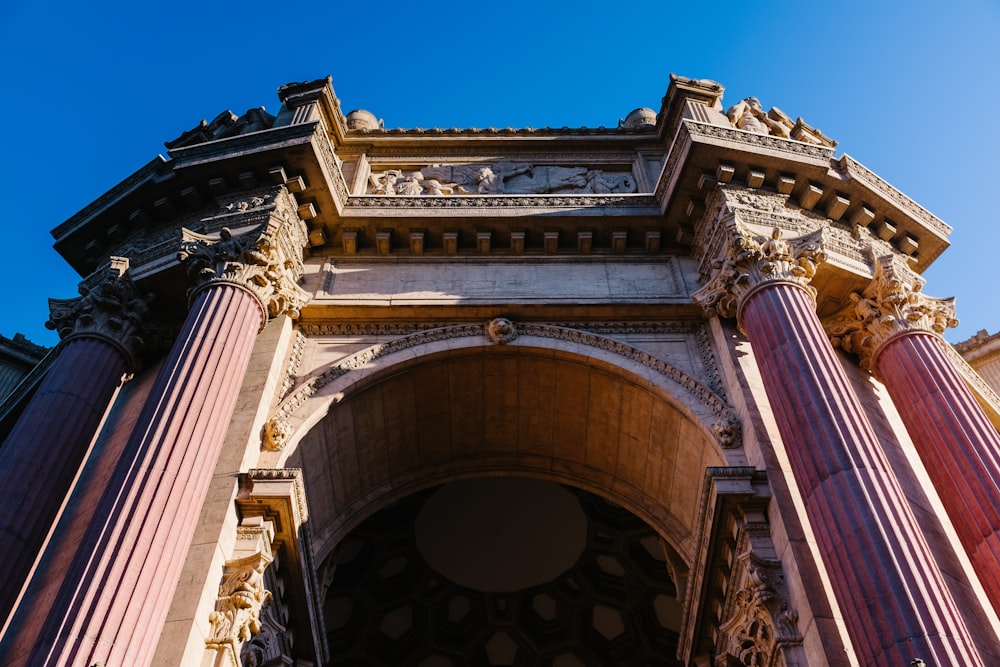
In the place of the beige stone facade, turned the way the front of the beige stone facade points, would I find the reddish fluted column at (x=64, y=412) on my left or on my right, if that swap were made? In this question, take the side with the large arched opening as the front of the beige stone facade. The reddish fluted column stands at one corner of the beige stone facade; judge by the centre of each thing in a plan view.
on my right

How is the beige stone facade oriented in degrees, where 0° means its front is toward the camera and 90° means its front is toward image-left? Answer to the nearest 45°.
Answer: approximately 0°
